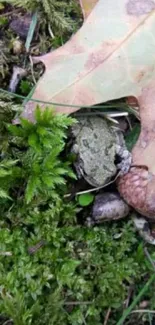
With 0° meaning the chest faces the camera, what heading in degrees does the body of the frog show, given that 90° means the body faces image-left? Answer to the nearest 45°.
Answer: approximately 0°

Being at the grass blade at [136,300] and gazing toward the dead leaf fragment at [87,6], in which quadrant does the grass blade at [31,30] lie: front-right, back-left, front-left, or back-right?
front-left
